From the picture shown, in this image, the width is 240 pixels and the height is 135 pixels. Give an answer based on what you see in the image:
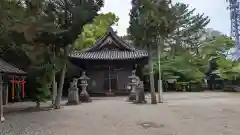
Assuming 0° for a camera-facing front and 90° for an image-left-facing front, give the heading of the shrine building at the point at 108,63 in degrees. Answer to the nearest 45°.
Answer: approximately 0°

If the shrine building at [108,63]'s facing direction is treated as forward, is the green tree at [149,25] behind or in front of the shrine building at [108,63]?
in front

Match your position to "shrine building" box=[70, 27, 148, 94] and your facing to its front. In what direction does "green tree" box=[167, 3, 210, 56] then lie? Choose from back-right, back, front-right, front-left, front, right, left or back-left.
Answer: back-left
